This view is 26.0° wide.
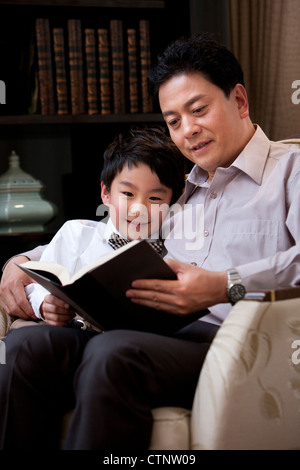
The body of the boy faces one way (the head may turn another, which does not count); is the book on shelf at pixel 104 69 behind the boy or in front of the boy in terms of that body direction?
behind

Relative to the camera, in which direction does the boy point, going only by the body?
toward the camera

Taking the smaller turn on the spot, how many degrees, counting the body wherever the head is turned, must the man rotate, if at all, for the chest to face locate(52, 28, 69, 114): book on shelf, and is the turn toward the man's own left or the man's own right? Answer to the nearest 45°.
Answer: approximately 135° to the man's own right

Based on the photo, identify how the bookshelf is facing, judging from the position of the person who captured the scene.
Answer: facing the viewer

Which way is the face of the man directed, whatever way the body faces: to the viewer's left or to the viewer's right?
to the viewer's left

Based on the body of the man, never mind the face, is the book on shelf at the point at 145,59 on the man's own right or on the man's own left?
on the man's own right

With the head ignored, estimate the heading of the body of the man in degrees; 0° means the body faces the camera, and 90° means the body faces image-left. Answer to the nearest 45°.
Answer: approximately 45°

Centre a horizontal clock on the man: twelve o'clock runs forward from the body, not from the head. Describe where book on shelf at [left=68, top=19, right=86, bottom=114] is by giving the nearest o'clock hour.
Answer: The book on shelf is roughly at 4 o'clock from the man.

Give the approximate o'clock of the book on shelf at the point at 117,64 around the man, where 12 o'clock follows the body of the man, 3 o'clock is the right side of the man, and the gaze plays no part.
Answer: The book on shelf is roughly at 4 o'clock from the man.

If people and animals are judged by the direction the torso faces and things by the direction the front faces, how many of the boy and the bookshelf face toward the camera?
2

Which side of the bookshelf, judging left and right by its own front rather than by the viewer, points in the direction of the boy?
front

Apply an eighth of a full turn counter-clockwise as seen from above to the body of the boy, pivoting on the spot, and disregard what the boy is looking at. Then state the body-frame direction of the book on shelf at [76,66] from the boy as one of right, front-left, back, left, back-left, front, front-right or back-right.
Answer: back-left

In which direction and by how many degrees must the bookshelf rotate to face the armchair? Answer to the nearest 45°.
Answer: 0° — it already faces it
